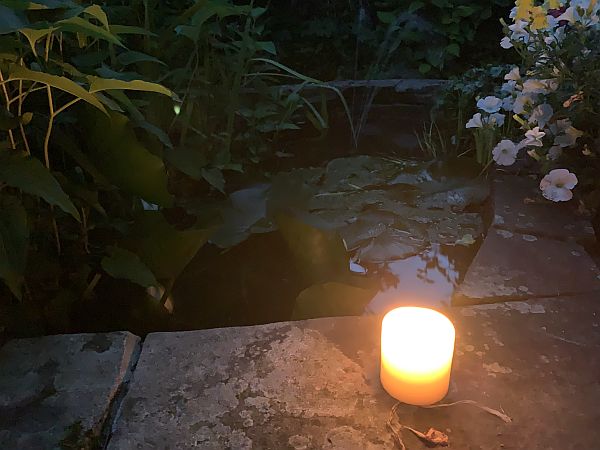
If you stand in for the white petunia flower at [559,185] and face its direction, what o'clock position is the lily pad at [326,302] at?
The lily pad is roughly at 1 o'clock from the white petunia flower.

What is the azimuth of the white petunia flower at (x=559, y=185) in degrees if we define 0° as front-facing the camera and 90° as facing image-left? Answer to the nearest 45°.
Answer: approximately 0°
